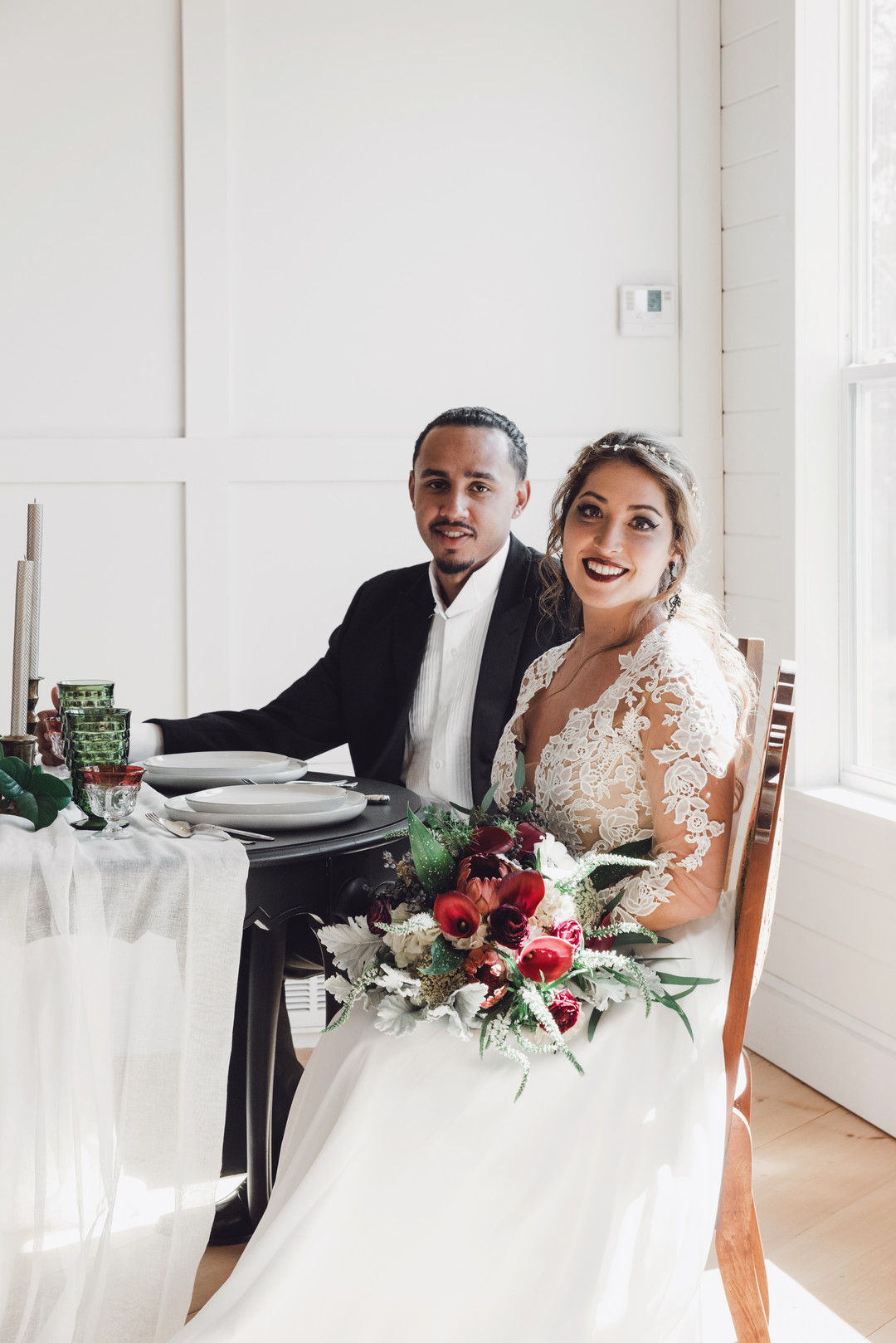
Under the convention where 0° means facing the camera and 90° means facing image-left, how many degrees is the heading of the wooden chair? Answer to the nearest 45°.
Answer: approximately 90°

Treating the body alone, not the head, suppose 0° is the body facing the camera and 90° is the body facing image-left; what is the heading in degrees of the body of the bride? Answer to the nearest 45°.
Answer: approximately 45°

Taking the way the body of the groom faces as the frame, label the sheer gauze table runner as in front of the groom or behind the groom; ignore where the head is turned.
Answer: in front

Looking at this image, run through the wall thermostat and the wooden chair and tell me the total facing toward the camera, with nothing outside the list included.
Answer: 1
